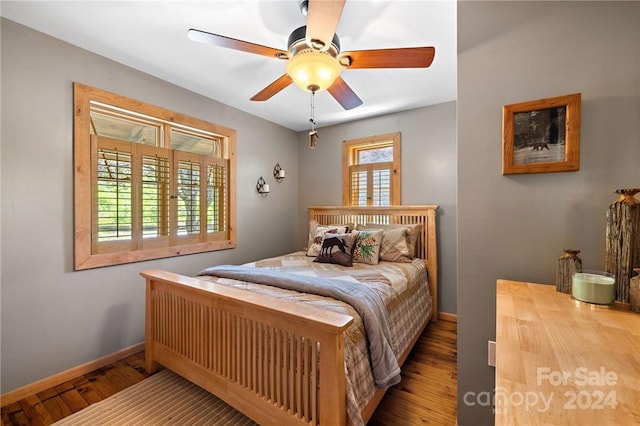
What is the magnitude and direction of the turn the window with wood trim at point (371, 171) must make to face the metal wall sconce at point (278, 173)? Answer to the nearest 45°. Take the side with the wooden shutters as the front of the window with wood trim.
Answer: approximately 45° to its right

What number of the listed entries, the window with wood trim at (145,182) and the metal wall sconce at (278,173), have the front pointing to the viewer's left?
0

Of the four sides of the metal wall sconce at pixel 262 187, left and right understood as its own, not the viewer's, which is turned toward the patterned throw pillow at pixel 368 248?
front

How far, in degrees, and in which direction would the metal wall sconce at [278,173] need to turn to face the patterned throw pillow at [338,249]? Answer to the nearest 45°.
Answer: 0° — it already faces it

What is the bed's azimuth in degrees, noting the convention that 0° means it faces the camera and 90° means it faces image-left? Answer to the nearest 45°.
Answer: approximately 45°

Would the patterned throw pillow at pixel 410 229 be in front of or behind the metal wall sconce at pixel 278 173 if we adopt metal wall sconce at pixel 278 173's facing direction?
in front

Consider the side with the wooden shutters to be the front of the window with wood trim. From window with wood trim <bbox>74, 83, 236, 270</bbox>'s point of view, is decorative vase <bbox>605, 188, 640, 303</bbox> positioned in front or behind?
in front

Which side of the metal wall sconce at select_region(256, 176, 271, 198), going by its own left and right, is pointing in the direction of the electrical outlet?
front

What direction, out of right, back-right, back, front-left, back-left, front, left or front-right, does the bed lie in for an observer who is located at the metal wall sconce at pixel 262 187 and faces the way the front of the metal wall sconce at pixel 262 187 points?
front-right
